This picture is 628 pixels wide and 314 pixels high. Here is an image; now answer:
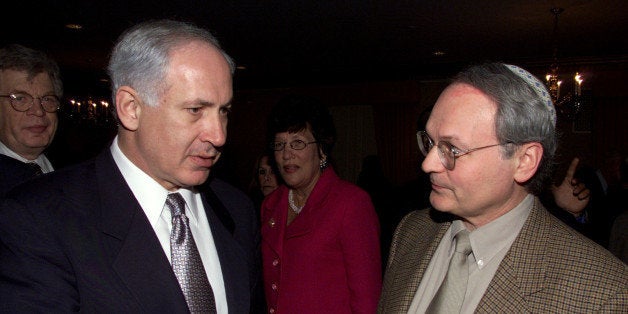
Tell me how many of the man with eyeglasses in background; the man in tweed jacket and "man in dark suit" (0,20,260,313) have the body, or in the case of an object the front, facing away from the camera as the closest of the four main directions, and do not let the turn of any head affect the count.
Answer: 0

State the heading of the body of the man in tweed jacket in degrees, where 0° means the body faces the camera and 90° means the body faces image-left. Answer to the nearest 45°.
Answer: approximately 45°

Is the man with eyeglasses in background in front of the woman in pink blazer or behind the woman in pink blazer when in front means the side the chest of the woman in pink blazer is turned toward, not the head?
in front

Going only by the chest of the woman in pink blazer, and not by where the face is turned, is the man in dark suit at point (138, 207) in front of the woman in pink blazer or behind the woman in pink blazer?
in front

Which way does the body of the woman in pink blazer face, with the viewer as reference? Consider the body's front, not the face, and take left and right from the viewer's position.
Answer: facing the viewer and to the left of the viewer

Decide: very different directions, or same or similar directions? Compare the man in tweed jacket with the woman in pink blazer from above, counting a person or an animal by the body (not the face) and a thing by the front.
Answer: same or similar directions

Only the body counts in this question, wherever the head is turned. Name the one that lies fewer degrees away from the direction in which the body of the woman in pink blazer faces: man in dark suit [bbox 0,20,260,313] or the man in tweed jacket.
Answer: the man in dark suit

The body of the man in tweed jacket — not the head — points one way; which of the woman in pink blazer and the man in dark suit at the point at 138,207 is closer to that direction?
the man in dark suit

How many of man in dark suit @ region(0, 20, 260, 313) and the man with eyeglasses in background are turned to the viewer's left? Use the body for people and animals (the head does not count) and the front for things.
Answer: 0

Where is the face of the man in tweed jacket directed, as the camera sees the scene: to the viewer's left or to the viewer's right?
to the viewer's left

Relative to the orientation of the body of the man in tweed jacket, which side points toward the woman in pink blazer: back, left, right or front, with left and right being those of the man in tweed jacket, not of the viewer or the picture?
right

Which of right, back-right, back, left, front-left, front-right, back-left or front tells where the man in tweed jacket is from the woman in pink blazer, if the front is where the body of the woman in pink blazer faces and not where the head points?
left

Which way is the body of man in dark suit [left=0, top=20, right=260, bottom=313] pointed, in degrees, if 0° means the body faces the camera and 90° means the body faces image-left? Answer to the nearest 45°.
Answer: approximately 315°

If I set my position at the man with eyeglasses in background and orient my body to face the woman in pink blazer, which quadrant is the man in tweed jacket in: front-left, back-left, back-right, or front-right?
front-right
